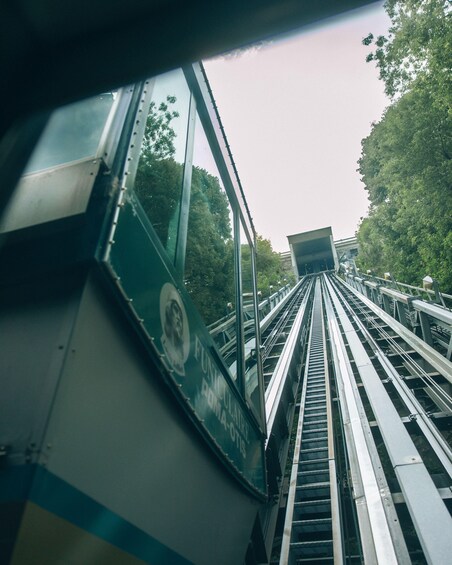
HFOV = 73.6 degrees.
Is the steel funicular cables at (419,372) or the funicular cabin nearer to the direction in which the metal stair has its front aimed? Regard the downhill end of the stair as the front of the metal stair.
the funicular cabin

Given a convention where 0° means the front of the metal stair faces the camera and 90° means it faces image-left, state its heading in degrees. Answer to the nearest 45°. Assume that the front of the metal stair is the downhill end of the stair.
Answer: approximately 0°

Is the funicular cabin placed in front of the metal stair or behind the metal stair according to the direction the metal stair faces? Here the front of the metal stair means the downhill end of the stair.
in front

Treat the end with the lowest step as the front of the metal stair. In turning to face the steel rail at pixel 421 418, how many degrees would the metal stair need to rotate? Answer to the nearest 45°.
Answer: approximately 90° to its left

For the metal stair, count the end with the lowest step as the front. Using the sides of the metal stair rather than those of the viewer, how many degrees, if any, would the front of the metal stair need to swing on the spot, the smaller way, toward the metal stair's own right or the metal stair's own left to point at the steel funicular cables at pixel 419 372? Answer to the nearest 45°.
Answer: approximately 135° to the metal stair's own left
